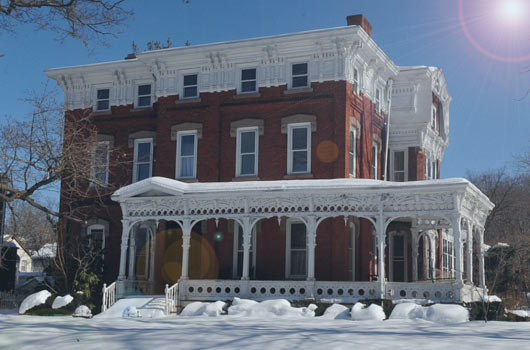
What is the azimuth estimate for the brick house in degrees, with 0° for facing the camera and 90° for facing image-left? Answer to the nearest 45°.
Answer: approximately 0°
